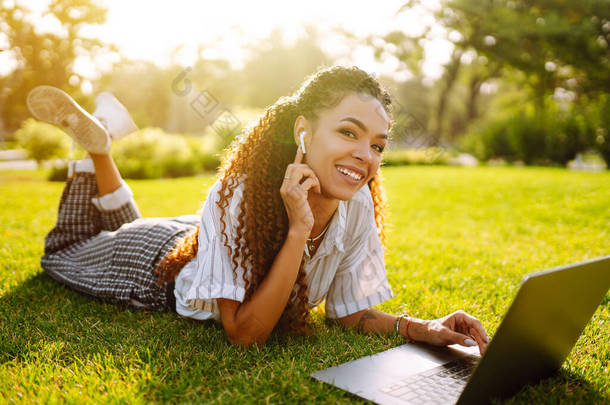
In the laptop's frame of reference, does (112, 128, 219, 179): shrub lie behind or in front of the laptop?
in front

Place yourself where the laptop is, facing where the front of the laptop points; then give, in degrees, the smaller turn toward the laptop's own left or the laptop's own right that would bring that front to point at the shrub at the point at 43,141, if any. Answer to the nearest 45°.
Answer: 0° — it already faces it

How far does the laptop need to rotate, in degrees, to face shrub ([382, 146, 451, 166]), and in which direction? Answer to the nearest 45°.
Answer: approximately 45° to its right

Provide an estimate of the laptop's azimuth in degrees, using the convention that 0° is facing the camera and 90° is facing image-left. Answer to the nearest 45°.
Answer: approximately 135°

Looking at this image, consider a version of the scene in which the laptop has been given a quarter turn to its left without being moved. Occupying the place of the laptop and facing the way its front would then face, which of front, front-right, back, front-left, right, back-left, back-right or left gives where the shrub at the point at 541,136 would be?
back-right

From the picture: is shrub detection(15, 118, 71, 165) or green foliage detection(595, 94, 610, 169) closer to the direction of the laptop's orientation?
the shrub

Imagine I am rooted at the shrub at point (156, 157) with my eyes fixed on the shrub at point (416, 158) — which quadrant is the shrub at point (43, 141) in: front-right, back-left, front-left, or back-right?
back-left

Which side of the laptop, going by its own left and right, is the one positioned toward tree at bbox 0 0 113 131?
front

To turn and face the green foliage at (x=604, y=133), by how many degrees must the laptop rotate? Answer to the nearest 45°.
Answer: approximately 45° to its right
